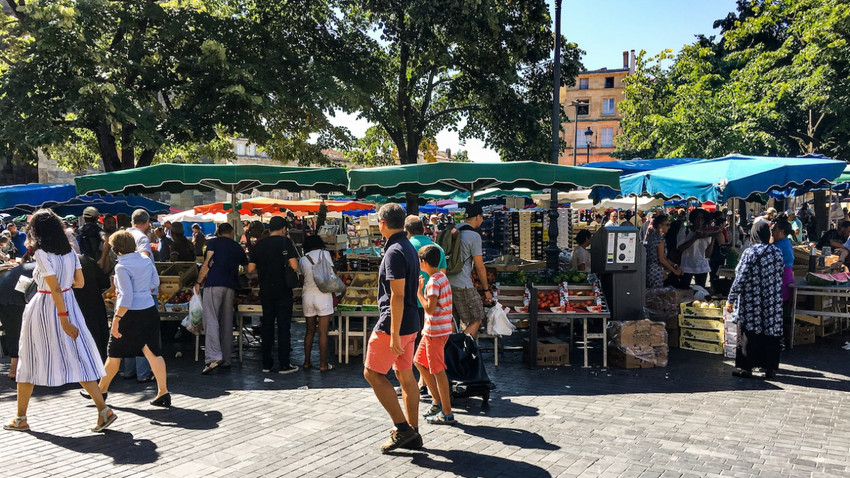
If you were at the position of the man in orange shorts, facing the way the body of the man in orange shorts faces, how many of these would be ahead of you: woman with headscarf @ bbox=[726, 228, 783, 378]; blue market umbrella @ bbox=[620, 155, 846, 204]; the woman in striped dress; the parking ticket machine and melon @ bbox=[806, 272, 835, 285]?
1

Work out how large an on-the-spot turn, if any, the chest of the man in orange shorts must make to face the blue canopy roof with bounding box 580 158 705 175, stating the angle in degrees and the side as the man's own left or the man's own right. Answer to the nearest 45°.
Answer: approximately 135° to the man's own right

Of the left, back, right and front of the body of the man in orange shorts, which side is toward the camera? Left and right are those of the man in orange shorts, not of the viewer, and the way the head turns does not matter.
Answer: left

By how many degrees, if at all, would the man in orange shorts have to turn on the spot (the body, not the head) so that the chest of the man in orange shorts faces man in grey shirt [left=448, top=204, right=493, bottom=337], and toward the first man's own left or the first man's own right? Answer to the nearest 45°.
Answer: approximately 90° to the first man's own right

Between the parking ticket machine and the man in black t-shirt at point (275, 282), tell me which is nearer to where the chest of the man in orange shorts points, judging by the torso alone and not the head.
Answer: the man in black t-shirt

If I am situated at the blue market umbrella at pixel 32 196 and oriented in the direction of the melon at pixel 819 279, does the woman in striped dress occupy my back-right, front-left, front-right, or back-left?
front-right

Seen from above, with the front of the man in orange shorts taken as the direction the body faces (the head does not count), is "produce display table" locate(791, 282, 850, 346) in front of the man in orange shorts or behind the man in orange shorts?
behind

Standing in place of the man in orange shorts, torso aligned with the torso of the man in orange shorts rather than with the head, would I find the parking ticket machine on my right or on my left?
on my right

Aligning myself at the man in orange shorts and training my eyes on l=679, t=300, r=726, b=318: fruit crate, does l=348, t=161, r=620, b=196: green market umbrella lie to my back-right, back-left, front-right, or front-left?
front-left

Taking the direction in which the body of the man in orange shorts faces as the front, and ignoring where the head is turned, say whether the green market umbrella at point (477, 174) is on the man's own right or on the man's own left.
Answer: on the man's own right

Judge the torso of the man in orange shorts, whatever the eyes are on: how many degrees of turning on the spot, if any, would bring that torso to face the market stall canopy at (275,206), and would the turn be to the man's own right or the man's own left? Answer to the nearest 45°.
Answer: approximately 90° to the man's own right

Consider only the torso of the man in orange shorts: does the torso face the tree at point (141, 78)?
no

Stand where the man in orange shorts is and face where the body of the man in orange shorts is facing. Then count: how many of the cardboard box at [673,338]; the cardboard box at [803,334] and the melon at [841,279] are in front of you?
0

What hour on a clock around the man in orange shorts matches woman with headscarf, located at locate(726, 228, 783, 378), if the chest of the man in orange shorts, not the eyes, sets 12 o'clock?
The woman with headscarf is roughly at 5 o'clock from the man in orange shorts.

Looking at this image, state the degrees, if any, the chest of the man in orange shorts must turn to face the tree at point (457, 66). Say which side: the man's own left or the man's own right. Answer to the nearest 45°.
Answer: approximately 90° to the man's own right

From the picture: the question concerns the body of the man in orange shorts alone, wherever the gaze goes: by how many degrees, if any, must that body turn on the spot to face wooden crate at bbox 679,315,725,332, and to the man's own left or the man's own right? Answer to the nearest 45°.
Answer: approximately 135° to the man's own right

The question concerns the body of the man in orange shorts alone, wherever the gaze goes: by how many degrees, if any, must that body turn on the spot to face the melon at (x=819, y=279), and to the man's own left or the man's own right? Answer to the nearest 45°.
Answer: approximately 135° to the man's own right

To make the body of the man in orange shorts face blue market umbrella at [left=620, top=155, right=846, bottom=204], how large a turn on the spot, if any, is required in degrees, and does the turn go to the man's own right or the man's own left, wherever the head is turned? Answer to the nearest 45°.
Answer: approximately 135° to the man's own right

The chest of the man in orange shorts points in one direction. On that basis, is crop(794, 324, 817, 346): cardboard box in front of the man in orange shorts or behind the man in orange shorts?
behind
